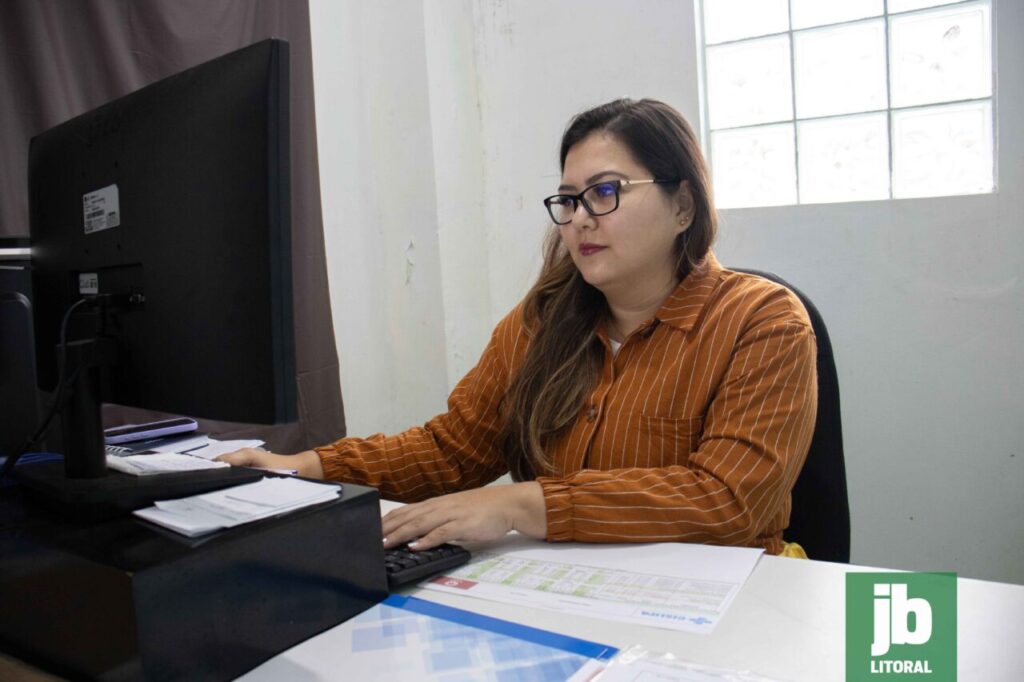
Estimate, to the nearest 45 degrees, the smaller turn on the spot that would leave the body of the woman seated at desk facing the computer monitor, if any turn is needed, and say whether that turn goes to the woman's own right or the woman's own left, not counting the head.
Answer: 0° — they already face it

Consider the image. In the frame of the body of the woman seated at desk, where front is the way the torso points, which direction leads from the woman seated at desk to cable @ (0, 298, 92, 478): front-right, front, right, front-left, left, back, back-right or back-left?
front

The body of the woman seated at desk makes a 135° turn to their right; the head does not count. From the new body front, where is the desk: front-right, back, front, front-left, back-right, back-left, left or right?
back

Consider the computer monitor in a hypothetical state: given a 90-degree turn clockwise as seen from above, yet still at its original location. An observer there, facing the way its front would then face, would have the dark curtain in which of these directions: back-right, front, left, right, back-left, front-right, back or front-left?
back-left

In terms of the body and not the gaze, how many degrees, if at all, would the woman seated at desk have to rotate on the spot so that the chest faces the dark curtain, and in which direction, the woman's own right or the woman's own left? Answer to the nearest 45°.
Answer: approximately 90° to the woman's own right

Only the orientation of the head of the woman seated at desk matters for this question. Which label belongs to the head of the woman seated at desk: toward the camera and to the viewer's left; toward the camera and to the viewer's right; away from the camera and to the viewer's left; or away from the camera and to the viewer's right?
toward the camera and to the viewer's left

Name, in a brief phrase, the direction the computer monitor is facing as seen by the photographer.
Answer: facing away from the viewer and to the right of the viewer

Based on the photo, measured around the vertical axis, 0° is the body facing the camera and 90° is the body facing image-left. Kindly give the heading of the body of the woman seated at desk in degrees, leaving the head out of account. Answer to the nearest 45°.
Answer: approximately 45°

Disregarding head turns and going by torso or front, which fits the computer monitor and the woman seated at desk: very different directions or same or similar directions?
very different directions
